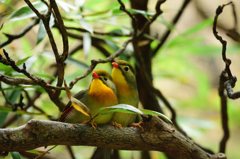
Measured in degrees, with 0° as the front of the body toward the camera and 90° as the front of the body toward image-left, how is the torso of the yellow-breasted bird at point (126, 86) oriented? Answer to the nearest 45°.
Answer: approximately 45°

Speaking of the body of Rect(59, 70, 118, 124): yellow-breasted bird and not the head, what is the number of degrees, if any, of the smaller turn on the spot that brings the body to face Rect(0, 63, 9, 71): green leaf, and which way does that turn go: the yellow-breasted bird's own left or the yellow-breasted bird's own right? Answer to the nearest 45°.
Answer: approximately 135° to the yellow-breasted bird's own right

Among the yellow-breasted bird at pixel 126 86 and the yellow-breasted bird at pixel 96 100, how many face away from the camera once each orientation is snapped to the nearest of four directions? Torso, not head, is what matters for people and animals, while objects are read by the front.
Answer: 0

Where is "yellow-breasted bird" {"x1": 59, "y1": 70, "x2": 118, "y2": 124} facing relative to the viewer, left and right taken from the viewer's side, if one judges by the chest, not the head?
facing the viewer and to the right of the viewer

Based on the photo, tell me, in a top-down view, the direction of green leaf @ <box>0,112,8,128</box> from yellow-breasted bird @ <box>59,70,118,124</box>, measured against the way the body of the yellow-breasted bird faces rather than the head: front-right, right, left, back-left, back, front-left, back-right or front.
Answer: back-right

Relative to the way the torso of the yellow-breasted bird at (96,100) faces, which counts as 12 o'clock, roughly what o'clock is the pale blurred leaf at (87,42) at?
The pale blurred leaf is roughly at 7 o'clock from the yellow-breasted bird.

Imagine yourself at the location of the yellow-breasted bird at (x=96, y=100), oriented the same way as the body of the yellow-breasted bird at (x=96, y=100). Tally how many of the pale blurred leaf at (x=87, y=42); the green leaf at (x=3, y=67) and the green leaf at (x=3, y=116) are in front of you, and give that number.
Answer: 0
